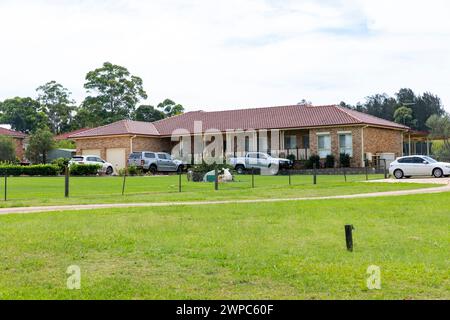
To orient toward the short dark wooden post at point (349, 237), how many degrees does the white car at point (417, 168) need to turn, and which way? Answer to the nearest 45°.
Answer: approximately 90° to its right

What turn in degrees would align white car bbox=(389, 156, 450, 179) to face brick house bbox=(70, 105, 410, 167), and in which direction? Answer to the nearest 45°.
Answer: approximately 135° to its left

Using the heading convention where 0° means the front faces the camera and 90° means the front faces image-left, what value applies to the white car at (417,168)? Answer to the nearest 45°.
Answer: approximately 270°

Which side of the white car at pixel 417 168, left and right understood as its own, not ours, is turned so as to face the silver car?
back
